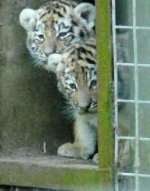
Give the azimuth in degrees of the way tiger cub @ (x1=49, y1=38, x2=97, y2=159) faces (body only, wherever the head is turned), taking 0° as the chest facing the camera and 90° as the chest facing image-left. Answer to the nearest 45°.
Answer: approximately 0°
